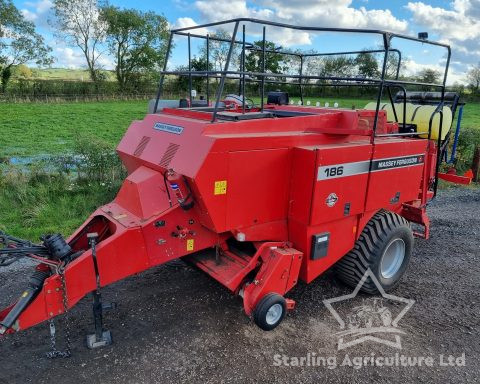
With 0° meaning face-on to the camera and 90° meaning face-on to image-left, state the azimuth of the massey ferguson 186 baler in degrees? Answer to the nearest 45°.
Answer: approximately 45°

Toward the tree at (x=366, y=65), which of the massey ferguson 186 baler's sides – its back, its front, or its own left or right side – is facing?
back

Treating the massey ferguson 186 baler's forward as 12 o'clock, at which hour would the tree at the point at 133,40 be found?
The tree is roughly at 4 o'clock from the massey ferguson 186 baler.

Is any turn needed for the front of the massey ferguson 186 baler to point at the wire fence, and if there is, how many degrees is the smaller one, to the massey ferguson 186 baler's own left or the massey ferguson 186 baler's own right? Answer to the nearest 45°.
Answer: approximately 90° to the massey ferguson 186 baler's own right

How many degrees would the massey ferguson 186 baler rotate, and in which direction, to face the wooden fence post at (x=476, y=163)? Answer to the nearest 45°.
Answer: approximately 180°

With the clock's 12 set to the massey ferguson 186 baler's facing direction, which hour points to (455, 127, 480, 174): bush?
The bush is roughly at 6 o'clock from the massey ferguson 186 baler.
